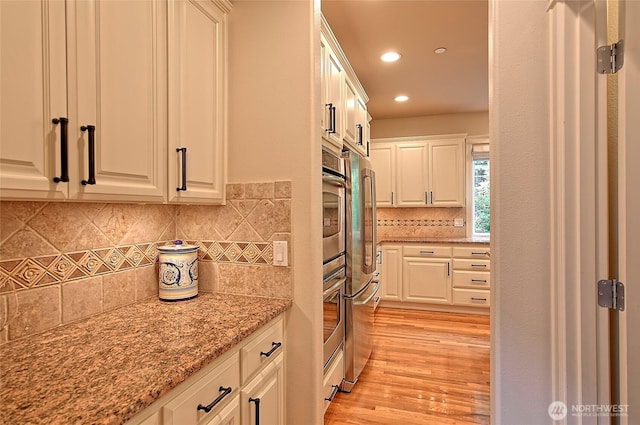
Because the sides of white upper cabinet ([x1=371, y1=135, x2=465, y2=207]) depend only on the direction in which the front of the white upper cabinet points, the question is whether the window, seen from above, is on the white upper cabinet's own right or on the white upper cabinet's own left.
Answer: on the white upper cabinet's own left

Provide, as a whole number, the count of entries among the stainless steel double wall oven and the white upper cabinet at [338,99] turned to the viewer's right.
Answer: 2

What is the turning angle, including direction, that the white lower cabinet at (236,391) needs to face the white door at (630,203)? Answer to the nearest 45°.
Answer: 0° — it already faces it

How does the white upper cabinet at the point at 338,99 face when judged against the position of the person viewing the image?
facing to the right of the viewer

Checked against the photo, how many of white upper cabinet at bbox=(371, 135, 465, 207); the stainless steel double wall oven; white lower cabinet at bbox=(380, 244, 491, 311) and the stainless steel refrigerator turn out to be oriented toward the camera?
2

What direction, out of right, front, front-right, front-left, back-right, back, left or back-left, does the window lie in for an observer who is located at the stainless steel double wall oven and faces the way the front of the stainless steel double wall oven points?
front-left

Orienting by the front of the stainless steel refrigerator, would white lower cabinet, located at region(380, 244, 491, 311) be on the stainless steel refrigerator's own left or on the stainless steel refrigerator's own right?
on the stainless steel refrigerator's own left

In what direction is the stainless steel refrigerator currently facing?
to the viewer's right
